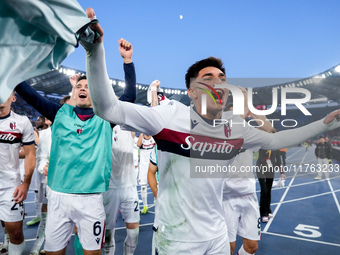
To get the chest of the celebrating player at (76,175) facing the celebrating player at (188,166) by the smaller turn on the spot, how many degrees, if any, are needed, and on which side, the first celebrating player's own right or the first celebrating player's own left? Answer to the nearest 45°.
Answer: approximately 45° to the first celebrating player's own left

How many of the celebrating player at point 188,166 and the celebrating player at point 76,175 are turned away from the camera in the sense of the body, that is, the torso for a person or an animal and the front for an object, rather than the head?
0

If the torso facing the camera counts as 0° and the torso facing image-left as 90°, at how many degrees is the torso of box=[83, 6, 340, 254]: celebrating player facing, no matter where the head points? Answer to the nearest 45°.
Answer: approximately 315°

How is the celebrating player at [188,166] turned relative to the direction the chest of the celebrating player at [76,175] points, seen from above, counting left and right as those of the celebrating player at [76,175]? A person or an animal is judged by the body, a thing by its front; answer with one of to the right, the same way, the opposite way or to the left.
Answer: the same way

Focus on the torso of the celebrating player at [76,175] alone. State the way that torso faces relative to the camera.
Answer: toward the camera

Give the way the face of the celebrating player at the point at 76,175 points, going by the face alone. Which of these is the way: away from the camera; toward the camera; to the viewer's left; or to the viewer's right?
toward the camera

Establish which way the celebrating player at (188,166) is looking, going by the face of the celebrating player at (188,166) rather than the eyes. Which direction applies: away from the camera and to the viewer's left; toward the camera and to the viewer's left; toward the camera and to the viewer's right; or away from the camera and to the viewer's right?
toward the camera and to the viewer's right

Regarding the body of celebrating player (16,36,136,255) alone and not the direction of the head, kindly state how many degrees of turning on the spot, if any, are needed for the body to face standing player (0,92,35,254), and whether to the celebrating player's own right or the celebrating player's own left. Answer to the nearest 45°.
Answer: approximately 135° to the celebrating player's own right
